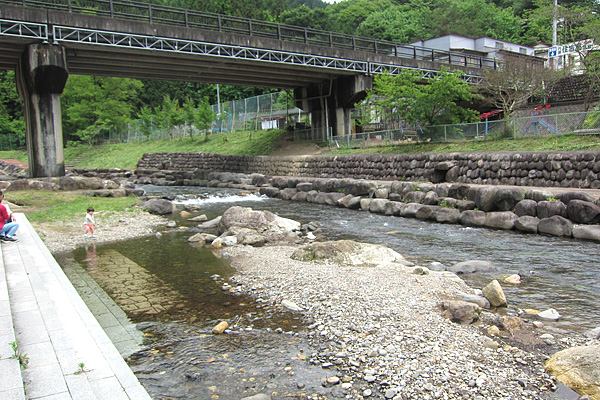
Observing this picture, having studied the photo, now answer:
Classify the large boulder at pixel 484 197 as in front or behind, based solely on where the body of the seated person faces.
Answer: in front

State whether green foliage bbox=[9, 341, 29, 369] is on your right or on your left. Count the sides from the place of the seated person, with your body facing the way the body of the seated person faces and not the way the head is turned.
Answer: on your right

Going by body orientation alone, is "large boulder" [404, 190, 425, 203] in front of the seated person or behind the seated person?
in front

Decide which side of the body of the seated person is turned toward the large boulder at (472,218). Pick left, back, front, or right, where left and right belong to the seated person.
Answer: front

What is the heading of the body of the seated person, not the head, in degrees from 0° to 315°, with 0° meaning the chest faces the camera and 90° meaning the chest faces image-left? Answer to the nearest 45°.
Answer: approximately 270°

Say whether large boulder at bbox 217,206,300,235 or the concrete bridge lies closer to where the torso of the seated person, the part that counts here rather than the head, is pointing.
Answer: the large boulder

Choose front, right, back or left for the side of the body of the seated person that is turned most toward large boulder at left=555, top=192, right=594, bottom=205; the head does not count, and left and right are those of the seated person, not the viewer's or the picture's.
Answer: front
